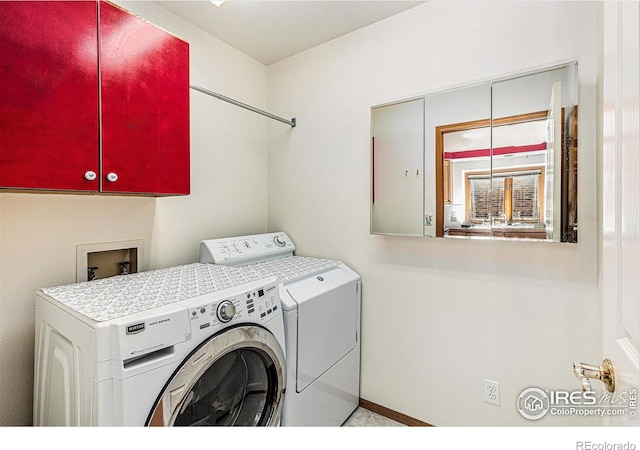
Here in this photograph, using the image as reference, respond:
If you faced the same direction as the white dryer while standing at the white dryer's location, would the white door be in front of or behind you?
in front

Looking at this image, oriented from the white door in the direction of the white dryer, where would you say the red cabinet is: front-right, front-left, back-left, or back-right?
front-left

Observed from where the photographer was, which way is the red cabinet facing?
facing the viewer

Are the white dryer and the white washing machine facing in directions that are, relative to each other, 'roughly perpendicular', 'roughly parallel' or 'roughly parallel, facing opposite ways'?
roughly parallel

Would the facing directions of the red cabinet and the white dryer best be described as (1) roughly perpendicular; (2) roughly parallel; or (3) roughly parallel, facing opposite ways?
roughly parallel

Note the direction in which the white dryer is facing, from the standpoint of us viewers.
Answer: facing the viewer and to the right of the viewer

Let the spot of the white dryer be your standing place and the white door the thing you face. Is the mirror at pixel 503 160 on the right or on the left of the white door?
left

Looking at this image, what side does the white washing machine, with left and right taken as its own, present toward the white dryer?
left

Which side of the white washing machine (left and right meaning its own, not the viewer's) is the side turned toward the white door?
front
